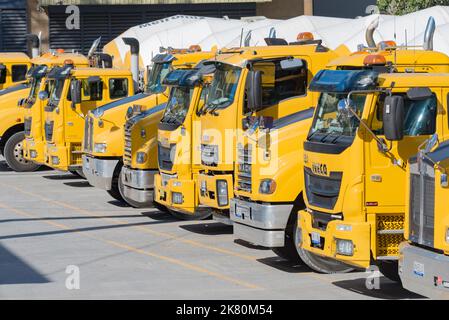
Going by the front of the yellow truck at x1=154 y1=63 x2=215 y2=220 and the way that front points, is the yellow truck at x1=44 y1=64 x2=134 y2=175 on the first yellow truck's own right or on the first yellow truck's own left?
on the first yellow truck's own right

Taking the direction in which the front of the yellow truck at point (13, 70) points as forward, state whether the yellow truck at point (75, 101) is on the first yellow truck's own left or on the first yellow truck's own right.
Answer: on the first yellow truck's own left

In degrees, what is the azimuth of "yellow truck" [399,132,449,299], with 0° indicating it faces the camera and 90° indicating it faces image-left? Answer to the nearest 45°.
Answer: approximately 45°

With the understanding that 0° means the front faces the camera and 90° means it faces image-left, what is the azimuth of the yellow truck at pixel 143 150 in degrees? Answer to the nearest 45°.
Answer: approximately 45°

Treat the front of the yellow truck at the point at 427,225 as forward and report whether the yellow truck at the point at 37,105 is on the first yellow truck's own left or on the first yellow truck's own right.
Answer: on the first yellow truck's own right

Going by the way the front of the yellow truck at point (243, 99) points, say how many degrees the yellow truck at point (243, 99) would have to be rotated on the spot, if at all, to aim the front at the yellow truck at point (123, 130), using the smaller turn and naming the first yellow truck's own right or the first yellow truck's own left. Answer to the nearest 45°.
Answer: approximately 90° to the first yellow truck's own right

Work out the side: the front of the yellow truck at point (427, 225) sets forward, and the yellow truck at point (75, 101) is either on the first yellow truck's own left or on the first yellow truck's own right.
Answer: on the first yellow truck's own right

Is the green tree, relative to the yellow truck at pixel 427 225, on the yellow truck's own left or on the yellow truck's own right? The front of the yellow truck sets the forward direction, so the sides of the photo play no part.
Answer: on the yellow truck's own right

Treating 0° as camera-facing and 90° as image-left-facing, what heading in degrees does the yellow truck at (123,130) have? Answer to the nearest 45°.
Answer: approximately 45°
